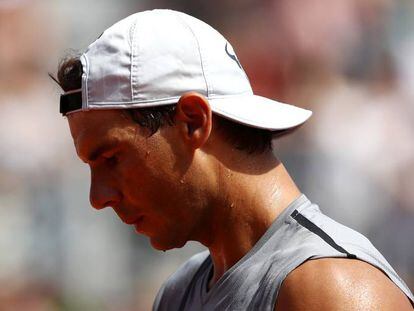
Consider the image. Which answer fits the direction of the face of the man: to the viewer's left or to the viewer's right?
to the viewer's left

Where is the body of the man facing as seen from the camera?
to the viewer's left
